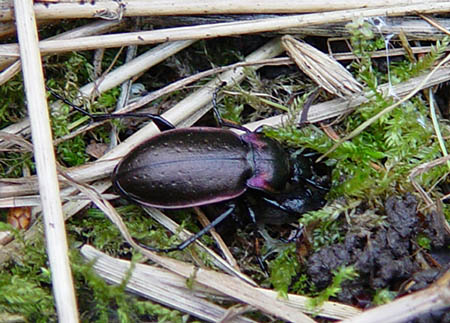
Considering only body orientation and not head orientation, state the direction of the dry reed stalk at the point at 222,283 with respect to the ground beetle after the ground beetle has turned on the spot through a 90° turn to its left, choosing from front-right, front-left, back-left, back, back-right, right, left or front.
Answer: back

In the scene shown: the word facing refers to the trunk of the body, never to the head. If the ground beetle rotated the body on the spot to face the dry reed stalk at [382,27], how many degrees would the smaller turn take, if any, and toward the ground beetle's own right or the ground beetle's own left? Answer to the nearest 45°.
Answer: approximately 45° to the ground beetle's own left

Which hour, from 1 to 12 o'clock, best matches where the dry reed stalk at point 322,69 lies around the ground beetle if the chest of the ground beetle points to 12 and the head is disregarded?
The dry reed stalk is roughly at 11 o'clock from the ground beetle.

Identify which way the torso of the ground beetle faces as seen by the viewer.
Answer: to the viewer's right

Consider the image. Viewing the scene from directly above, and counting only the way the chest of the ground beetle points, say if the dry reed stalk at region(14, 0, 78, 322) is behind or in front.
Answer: behind

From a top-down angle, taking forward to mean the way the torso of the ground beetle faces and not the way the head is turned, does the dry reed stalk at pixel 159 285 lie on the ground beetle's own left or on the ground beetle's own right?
on the ground beetle's own right
